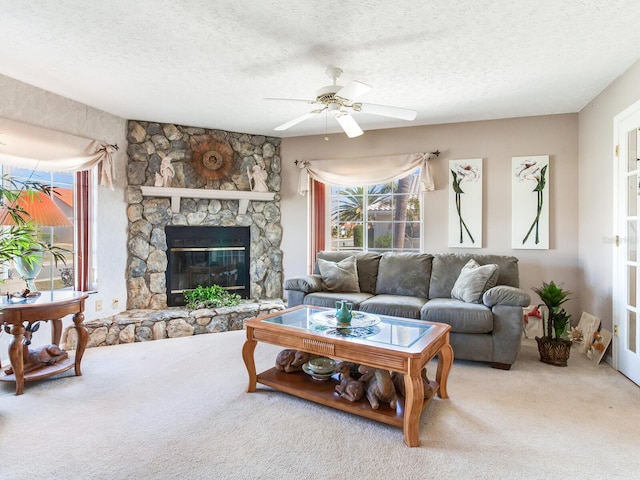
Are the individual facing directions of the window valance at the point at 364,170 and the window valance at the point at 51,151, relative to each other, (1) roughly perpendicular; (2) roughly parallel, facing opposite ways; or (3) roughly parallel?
roughly perpendicular

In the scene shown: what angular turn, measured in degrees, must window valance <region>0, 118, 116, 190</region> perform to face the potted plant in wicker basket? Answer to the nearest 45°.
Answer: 0° — it already faces it

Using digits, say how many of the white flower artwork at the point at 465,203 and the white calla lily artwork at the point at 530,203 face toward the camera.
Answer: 2

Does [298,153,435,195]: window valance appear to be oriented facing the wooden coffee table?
yes

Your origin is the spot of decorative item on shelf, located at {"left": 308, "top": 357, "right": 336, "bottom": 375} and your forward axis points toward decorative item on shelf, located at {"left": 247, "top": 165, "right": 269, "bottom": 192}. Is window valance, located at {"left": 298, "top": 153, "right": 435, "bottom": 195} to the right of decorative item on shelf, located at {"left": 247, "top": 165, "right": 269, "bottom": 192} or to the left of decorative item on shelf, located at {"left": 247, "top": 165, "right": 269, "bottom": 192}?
right

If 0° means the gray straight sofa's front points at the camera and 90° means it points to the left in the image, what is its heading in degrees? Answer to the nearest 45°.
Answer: approximately 45°

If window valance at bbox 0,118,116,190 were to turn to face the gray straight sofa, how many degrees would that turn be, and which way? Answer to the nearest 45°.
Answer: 0° — it already faces it

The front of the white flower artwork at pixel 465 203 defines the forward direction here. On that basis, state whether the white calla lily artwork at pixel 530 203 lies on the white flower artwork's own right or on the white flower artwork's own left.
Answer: on the white flower artwork's own left

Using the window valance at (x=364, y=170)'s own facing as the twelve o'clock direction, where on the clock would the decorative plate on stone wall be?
The decorative plate on stone wall is roughly at 3 o'clock from the window valance.

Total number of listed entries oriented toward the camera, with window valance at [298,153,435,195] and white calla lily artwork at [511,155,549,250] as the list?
2

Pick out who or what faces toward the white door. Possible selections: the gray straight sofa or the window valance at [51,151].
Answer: the window valance

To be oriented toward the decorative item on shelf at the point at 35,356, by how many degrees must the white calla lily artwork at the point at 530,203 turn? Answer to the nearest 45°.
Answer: approximately 45° to its right

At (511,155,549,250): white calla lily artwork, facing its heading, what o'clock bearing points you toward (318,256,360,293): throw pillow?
The throw pillow is roughly at 2 o'clock from the white calla lily artwork.
